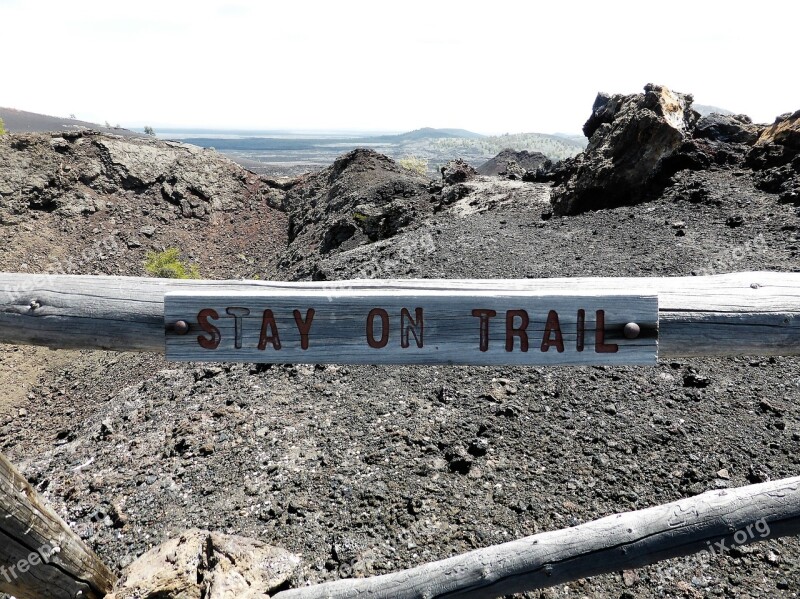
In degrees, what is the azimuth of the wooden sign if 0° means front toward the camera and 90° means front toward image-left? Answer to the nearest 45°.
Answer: approximately 0°

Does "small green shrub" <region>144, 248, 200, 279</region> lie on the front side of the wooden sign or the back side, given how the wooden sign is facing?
on the back side

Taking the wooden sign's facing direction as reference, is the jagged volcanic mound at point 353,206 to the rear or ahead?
to the rear

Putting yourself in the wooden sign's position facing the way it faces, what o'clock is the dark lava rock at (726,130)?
The dark lava rock is roughly at 7 o'clock from the wooden sign.

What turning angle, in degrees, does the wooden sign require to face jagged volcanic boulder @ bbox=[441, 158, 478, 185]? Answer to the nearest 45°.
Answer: approximately 180°

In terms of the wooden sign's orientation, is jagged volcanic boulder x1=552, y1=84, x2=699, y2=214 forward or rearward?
rearward
